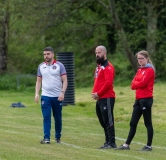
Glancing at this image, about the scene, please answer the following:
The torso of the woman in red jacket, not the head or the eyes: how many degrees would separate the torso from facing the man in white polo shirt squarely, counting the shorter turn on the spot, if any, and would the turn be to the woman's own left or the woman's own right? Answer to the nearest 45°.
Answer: approximately 45° to the woman's own right

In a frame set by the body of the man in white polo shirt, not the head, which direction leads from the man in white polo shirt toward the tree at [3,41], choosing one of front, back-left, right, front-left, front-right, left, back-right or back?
back-right

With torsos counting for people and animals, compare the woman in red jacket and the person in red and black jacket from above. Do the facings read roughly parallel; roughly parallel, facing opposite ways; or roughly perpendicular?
roughly parallel

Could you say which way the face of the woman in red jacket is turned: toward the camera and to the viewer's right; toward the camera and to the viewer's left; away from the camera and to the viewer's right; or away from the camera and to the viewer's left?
toward the camera and to the viewer's left

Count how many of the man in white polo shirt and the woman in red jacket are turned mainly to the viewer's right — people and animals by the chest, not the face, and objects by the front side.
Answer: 0

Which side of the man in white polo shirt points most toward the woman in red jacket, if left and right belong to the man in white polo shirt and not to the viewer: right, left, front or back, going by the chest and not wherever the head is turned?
left

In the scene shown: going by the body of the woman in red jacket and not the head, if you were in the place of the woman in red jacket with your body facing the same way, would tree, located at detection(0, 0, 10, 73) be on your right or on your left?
on your right

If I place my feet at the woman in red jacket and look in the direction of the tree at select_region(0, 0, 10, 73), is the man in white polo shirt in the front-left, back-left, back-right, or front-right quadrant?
front-left
